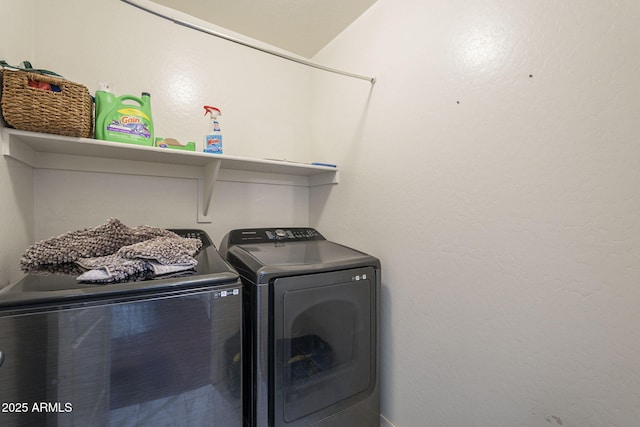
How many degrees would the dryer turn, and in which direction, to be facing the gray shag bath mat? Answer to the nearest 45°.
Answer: approximately 135° to its right

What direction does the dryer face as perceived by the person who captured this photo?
facing the viewer and to the right of the viewer

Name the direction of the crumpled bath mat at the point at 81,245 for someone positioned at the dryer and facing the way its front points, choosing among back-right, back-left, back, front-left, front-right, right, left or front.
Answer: back-right

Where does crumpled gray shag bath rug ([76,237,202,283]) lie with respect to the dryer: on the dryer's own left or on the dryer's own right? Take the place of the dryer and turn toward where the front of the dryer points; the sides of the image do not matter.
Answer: on the dryer's own right

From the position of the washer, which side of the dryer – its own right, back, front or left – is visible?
right
